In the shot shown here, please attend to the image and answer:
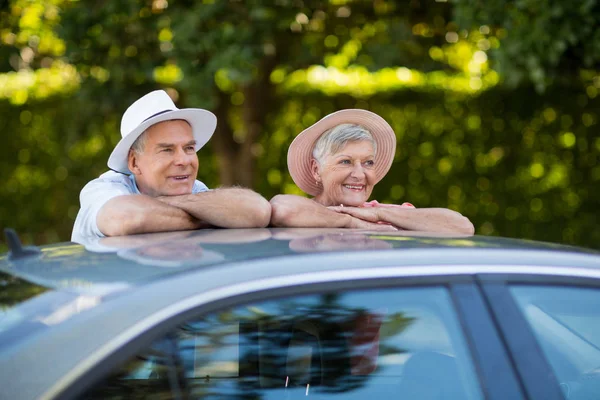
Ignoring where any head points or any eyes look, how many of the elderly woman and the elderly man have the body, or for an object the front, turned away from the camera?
0

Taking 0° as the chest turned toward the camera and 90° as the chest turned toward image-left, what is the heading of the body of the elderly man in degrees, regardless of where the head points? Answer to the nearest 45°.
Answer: approximately 315°

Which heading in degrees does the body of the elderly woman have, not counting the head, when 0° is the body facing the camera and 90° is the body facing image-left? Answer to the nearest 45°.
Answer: approximately 315°

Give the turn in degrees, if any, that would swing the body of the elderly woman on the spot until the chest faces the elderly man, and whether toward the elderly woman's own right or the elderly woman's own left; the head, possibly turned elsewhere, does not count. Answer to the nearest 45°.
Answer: approximately 135° to the elderly woman's own right

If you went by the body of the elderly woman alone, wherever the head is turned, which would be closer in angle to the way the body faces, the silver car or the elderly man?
the silver car

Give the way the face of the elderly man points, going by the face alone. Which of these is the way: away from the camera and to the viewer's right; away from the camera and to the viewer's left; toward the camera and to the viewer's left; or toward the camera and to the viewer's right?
toward the camera and to the viewer's right
